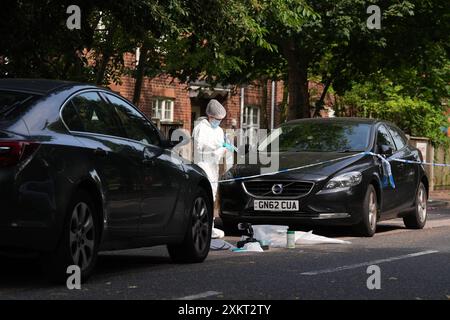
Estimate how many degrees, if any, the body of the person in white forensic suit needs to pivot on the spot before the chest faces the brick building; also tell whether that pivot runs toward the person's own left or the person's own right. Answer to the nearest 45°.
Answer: approximately 135° to the person's own left

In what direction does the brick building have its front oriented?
toward the camera

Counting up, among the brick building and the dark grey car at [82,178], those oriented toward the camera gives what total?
1

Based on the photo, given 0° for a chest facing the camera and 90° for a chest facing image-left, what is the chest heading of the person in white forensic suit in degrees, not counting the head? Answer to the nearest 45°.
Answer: approximately 315°

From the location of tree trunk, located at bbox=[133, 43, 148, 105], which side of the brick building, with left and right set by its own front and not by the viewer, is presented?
front

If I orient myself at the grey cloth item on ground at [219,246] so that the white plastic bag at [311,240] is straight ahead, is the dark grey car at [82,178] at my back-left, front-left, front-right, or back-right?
back-right

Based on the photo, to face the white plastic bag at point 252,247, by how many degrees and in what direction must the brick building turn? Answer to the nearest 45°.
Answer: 0° — it already faces it

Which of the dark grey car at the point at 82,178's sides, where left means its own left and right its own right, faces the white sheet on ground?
front

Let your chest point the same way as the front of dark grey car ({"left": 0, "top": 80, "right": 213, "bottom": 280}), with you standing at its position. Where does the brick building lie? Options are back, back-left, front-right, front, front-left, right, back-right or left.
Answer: front-left

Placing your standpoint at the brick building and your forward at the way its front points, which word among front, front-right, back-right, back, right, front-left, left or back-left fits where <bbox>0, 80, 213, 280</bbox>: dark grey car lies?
front
